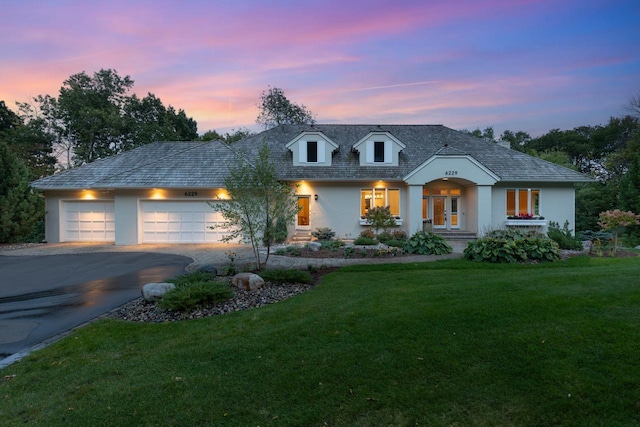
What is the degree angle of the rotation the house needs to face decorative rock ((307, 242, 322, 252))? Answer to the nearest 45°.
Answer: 0° — it already faces it

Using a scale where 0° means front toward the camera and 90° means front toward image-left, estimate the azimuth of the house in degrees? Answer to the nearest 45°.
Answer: approximately 0°

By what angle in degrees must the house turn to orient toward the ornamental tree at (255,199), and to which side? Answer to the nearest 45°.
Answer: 0° — it already faces it

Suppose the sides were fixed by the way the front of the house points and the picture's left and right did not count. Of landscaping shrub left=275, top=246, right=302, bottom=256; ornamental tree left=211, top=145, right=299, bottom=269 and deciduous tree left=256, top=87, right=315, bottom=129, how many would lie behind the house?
1

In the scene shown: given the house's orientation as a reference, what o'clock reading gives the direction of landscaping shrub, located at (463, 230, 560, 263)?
The landscaping shrub is roughly at 11 o'clock from the house.

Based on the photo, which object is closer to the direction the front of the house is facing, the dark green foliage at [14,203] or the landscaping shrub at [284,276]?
the landscaping shrub

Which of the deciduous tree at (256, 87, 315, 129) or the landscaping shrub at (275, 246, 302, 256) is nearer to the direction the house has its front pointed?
the landscaping shrub

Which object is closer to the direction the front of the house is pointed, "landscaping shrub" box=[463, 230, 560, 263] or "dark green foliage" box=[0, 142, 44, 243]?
the landscaping shrub

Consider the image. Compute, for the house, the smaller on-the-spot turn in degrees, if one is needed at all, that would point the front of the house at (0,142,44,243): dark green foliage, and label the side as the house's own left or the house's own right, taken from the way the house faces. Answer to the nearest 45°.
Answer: approximately 90° to the house's own right
